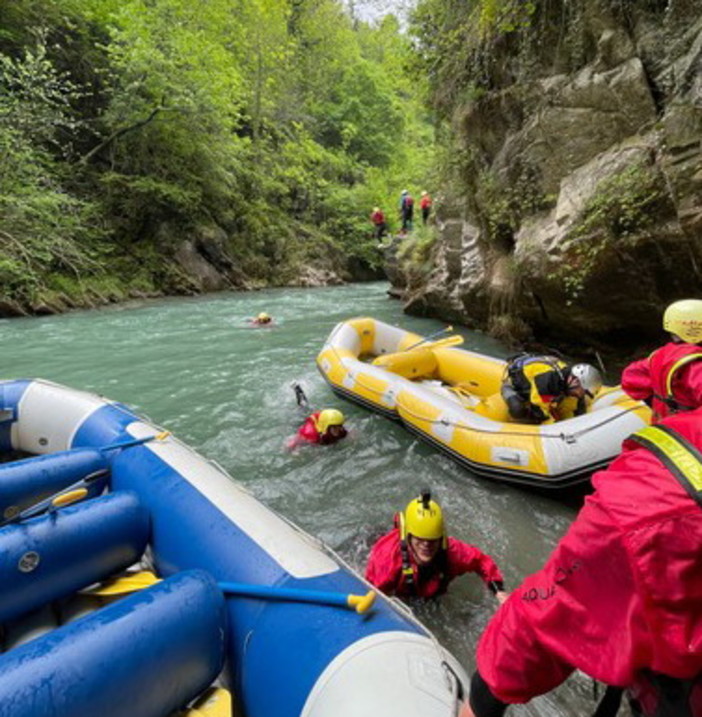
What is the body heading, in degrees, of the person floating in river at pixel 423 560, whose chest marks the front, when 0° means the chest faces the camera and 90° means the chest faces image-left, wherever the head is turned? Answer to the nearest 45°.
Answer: approximately 0°

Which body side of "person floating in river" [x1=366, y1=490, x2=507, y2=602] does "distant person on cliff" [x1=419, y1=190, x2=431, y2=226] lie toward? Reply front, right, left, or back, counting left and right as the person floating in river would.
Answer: back

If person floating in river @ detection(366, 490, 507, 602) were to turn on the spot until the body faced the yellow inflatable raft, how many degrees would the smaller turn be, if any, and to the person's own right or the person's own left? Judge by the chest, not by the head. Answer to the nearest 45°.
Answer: approximately 180°

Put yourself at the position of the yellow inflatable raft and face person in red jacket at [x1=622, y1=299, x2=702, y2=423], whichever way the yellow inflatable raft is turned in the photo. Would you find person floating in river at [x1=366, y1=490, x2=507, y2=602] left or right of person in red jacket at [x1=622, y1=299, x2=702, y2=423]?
right

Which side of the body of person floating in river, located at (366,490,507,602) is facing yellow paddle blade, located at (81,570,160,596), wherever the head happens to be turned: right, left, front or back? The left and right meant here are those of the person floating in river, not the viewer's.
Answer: right

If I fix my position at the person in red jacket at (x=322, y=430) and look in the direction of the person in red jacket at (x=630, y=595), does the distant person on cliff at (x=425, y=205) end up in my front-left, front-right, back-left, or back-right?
back-left

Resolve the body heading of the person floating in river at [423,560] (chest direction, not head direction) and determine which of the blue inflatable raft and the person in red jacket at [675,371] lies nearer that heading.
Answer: the blue inflatable raft

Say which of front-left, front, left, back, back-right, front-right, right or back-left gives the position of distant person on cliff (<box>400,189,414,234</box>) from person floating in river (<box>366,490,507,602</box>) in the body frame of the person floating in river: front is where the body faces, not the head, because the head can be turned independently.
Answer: back

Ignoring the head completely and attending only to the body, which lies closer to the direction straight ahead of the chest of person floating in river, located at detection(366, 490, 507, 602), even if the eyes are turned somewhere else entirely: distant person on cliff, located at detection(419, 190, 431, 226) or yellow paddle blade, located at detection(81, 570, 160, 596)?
the yellow paddle blade

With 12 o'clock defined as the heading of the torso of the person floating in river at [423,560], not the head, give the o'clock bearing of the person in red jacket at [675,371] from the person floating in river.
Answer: The person in red jacket is roughly at 8 o'clock from the person floating in river.

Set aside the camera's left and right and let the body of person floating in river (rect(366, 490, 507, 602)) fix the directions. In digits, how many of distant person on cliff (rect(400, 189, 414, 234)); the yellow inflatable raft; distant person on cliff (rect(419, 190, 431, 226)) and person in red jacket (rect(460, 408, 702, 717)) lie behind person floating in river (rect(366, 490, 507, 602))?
3
